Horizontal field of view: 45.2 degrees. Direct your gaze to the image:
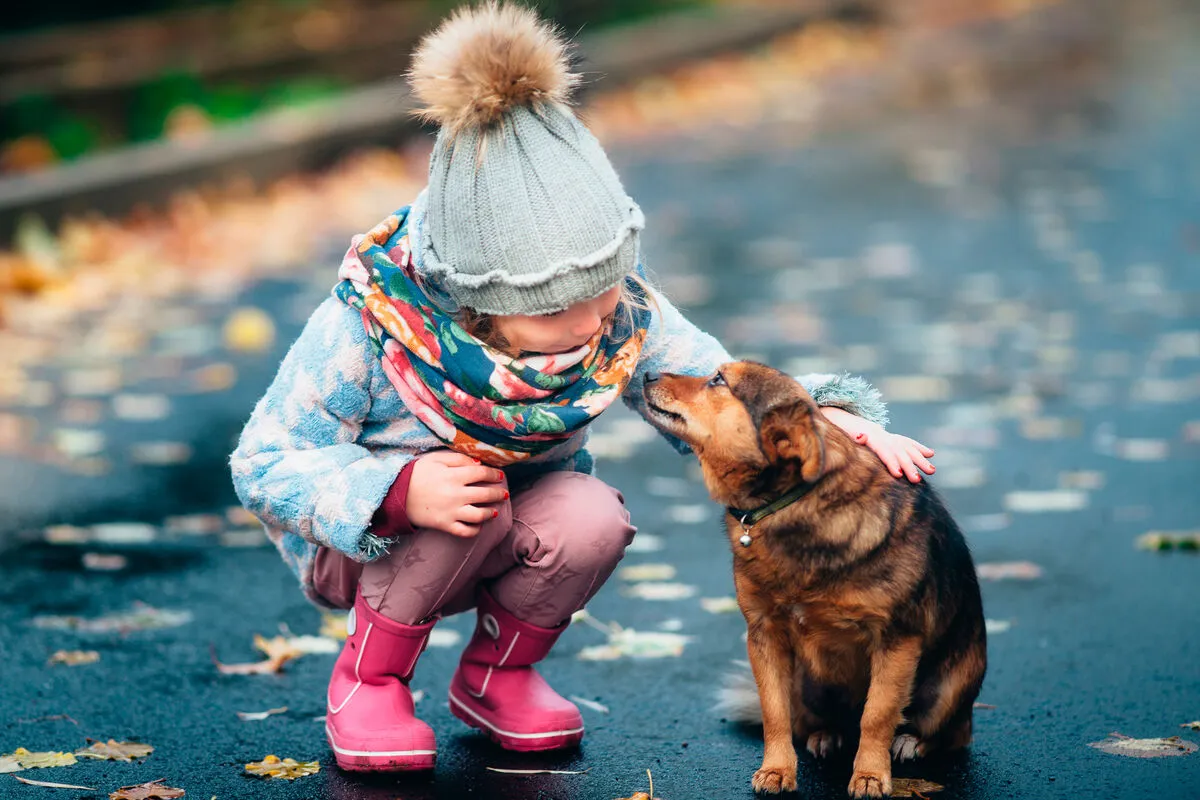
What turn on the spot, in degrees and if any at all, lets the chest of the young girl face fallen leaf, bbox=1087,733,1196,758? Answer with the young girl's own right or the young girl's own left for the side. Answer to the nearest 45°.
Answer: approximately 45° to the young girl's own left

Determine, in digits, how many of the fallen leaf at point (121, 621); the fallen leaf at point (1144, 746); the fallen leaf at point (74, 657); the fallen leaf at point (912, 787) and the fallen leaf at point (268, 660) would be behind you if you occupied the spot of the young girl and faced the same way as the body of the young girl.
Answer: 3

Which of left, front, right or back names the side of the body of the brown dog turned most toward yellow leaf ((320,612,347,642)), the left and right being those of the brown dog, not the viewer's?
right

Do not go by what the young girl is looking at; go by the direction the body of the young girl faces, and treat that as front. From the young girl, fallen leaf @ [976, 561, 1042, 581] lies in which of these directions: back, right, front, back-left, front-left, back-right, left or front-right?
left

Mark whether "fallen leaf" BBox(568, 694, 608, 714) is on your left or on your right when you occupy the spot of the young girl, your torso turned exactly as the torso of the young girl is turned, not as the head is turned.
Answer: on your left

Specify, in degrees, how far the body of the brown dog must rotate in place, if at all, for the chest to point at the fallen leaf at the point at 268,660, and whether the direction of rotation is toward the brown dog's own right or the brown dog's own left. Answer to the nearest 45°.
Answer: approximately 90° to the brown dog's own right

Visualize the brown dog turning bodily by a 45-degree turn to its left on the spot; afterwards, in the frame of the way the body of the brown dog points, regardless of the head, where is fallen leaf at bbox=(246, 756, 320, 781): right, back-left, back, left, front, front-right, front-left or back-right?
right

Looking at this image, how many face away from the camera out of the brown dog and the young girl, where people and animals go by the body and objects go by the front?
0

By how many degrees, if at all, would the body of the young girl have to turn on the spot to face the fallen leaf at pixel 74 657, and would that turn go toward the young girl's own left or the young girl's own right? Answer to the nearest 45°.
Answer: approximately 180°

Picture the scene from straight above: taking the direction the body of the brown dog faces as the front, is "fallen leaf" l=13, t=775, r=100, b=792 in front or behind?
in front

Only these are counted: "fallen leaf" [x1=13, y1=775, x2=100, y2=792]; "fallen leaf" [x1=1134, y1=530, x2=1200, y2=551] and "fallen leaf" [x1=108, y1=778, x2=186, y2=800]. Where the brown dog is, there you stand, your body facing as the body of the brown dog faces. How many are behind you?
1

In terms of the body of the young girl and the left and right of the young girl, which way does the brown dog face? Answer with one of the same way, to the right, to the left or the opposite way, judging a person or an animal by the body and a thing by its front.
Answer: to the right

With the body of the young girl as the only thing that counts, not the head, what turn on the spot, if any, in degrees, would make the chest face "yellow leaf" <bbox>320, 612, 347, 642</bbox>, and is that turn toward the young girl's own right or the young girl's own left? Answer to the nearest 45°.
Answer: approximately 135° to the young girl's own left

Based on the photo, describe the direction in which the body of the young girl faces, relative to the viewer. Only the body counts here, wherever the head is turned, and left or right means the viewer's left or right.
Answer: facing the viewer and to the right of the viewer

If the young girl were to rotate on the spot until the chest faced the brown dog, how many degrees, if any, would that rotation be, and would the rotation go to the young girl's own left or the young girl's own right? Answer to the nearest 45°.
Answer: approximately 45° to the young girl's own left

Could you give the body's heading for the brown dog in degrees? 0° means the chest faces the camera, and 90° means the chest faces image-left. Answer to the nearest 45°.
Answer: approximately 45°

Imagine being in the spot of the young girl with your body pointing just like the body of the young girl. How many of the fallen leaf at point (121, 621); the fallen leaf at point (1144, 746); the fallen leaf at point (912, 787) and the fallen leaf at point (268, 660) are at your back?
2

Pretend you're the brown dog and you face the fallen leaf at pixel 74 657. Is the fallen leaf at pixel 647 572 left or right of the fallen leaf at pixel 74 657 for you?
right
